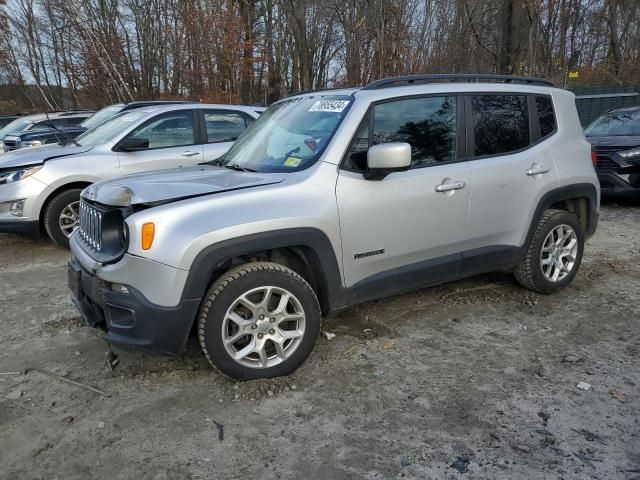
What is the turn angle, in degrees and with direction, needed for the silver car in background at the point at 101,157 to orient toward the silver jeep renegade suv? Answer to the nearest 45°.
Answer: approximately 45° to its left

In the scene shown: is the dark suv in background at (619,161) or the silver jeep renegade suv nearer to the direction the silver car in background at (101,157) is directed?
the silver jeep renegade suv

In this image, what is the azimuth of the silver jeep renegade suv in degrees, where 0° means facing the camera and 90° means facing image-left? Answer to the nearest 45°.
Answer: approximately 45°

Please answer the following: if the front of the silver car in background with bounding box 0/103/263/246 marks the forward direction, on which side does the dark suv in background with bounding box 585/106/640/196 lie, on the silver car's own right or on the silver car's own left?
on the silver car's own left

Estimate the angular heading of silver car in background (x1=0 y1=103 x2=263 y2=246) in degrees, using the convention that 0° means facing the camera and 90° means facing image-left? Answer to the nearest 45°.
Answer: approximately 45°

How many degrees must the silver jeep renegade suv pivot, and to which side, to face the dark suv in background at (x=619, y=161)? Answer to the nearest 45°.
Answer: approximately 180°

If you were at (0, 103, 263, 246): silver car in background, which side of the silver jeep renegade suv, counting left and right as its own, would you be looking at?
right
